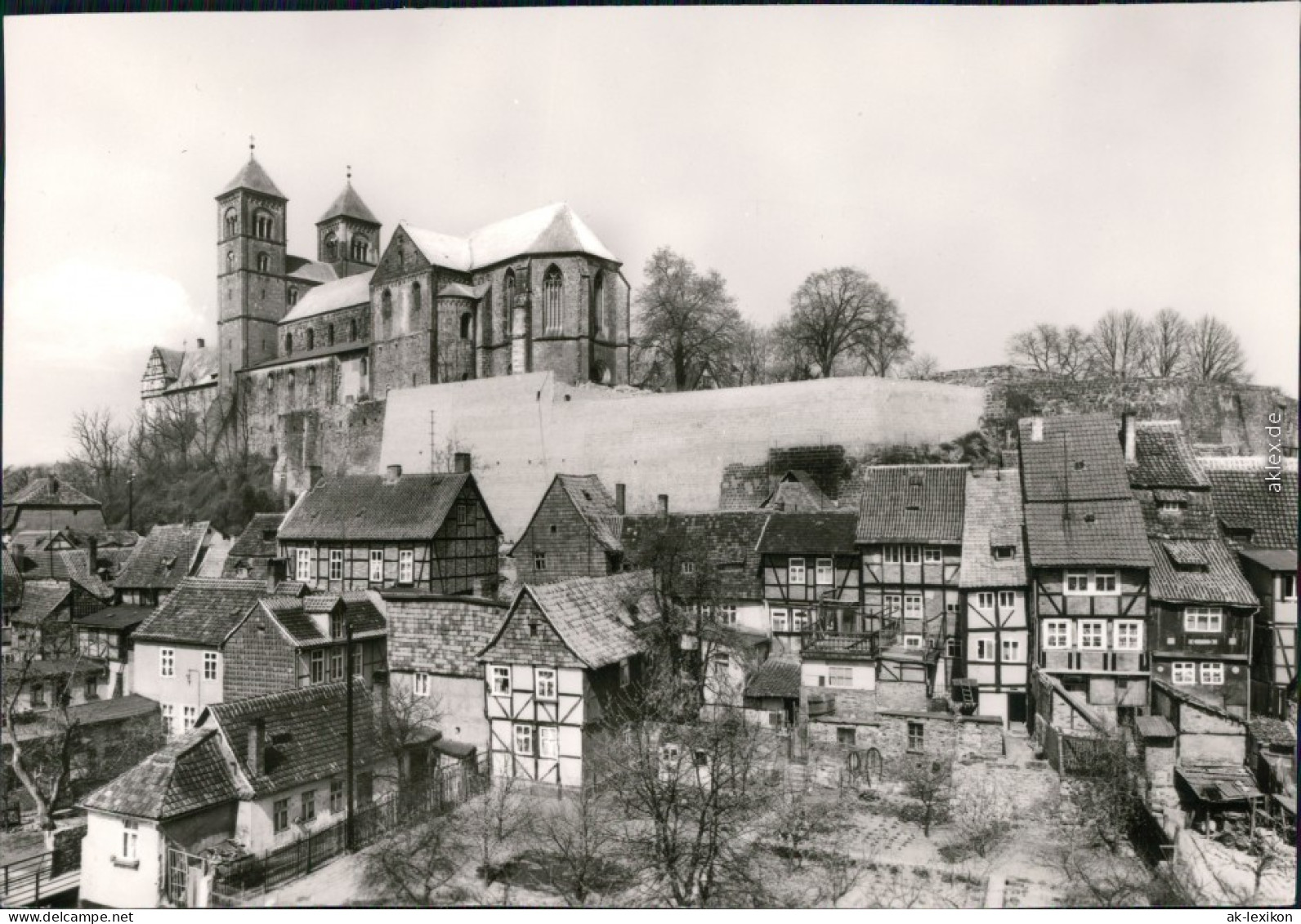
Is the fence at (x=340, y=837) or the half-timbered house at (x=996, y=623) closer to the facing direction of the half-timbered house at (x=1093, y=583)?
the fence

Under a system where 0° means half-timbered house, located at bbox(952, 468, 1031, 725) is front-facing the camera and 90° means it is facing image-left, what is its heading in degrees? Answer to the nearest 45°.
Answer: approximately 0°

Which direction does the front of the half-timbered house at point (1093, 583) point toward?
toward the camera

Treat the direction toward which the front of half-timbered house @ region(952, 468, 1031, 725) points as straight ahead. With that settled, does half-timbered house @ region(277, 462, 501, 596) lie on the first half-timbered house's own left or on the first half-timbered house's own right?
on the first half-timbered house's own right

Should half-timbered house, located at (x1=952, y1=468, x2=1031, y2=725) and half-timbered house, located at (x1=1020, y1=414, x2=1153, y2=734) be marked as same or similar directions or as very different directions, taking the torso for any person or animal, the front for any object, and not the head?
same or similar directions

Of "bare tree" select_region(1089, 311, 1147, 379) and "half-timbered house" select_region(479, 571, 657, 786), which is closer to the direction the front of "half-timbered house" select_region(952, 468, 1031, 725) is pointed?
the half-timbered house

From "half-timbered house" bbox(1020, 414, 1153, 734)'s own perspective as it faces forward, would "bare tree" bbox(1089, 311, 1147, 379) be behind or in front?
behind

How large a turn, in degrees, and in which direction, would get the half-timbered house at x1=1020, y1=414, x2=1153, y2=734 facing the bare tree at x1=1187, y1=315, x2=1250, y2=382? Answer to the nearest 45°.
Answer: approximately 180°

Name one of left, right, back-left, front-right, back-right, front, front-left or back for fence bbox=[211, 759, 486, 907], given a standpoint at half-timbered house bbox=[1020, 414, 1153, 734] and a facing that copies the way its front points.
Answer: front-right

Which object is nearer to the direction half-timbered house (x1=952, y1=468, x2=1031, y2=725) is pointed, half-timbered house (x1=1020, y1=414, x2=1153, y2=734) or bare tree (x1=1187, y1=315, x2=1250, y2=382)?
the half-timbered house

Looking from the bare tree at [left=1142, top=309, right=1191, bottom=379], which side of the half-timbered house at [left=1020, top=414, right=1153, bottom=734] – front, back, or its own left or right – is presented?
back

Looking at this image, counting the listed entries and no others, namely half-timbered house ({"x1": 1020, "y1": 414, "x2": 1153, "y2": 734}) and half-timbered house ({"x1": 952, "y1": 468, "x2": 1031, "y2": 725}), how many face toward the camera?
2

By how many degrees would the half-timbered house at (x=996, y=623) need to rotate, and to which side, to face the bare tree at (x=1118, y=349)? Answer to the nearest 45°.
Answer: approximately 180°

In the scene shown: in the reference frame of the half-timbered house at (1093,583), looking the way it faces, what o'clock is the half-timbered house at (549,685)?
the half-timbered house at (549,685) is roughly at 2 o'clock from the half-timbered house at (1093,583).

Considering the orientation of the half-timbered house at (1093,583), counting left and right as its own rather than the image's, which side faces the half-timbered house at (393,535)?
right
